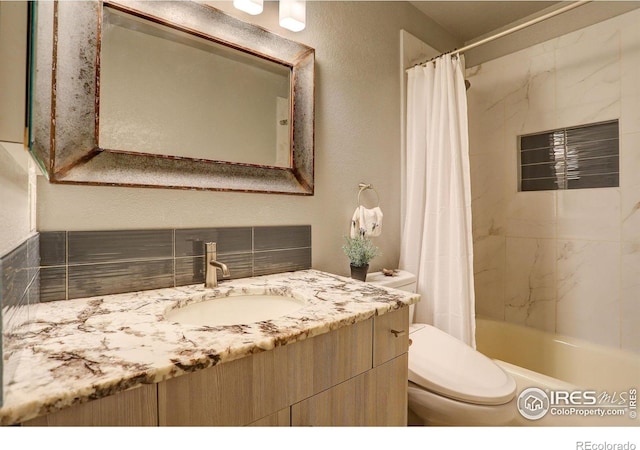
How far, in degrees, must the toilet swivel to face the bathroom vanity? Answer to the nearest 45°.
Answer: approximately 90° to its right

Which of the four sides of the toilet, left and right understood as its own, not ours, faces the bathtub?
left

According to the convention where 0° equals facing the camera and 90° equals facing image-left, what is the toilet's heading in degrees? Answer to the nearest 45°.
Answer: approximately 315°

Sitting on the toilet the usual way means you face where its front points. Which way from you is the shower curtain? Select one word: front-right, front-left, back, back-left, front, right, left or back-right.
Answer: back-left

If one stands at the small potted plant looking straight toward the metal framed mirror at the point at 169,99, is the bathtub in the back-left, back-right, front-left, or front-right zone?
back-left
